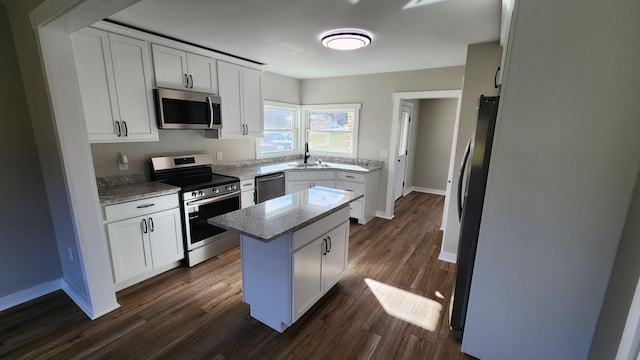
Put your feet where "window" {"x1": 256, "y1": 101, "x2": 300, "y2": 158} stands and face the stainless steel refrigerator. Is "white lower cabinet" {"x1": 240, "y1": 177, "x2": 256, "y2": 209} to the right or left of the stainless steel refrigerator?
right

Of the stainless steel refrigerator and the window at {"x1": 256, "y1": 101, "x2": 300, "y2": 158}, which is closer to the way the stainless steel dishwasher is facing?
the stainless steel refrigerator

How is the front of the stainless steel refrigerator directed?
to the viewer's left

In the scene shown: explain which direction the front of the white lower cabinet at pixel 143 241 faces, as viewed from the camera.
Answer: facing the viewer and to the right of the viewer

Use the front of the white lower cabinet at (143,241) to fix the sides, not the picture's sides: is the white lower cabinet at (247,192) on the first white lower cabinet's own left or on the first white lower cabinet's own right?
on the first white lower cabinet's own left

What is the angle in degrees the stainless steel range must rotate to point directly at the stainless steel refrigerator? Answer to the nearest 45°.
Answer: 0° — it already faces it
